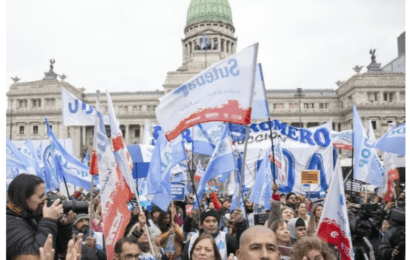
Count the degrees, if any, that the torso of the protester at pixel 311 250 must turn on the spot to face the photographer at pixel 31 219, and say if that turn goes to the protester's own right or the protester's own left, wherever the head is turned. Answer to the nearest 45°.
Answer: approximately 45° to the protester's own right

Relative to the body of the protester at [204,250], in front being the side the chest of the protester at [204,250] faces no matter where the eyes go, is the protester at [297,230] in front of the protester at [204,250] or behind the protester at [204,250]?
behind

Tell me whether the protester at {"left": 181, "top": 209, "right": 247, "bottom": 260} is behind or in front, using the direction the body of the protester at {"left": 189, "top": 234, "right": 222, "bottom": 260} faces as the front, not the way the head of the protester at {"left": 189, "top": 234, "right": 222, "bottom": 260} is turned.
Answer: behind

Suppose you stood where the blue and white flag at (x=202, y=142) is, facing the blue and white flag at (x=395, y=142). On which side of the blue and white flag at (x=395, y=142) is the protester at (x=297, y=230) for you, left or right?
right

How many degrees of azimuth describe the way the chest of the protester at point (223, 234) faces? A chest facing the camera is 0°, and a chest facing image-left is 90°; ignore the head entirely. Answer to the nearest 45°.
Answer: approximately 0°

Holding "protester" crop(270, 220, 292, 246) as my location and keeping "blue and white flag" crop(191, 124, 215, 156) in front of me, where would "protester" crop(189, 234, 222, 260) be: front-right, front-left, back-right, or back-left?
back-left

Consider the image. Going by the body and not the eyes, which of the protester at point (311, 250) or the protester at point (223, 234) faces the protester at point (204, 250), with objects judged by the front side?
the protester at point (223, 234)

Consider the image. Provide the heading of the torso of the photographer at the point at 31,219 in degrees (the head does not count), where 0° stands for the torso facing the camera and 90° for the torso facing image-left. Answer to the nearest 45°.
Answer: approximately 270°
